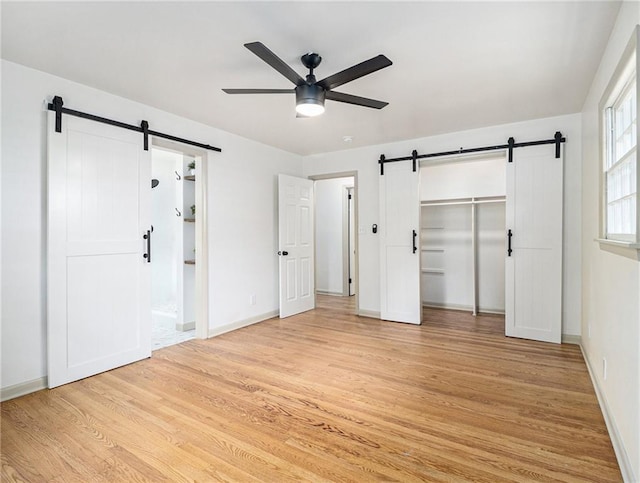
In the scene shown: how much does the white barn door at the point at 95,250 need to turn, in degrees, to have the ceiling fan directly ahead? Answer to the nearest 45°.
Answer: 0° — it already faces it

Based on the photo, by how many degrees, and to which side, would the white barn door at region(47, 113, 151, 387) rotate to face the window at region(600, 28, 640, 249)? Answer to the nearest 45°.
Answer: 0° — it already faces it

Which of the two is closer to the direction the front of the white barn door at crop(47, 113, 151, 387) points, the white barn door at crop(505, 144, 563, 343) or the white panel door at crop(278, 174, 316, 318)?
the white barn door

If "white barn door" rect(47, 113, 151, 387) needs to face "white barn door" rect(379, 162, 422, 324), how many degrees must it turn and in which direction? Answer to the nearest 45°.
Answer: approximately 45° to its left

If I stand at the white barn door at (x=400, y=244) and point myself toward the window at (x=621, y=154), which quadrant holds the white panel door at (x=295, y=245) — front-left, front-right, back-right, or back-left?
back-right

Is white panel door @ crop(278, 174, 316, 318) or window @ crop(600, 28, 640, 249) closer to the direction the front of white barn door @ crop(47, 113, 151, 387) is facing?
the window

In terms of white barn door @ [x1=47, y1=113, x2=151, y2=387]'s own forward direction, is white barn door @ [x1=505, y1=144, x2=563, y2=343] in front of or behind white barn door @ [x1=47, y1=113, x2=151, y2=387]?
in front

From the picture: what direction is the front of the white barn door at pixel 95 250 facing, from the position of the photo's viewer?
facing the viewer and to the right of the viewer

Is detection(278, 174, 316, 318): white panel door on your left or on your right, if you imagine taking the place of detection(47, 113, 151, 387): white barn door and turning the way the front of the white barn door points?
on your left
